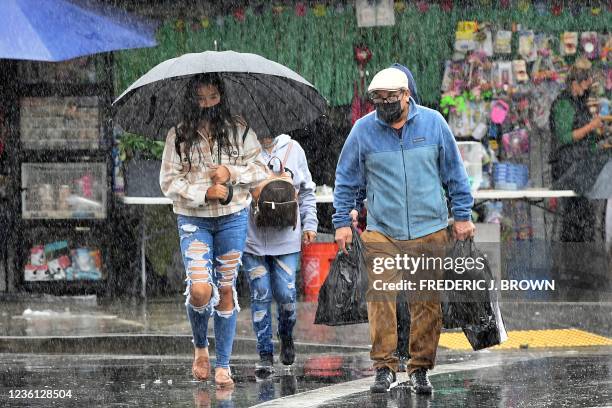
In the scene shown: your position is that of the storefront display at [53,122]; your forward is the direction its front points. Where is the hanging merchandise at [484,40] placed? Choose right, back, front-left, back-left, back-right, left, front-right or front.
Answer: left

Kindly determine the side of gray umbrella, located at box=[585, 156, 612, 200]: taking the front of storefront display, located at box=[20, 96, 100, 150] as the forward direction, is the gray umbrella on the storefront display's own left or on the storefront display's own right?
on the storefront display's own left

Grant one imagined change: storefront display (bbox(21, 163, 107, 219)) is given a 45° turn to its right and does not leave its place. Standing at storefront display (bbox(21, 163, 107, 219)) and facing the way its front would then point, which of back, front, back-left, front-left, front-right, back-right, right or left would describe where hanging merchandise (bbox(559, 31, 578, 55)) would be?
back-left

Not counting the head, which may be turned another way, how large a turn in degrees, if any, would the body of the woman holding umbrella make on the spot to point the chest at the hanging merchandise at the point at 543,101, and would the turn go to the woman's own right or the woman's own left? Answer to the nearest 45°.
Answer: approximately 135° to the woman's own left

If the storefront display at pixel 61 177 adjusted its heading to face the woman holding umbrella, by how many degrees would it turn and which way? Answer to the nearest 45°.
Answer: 0° — it already faces them

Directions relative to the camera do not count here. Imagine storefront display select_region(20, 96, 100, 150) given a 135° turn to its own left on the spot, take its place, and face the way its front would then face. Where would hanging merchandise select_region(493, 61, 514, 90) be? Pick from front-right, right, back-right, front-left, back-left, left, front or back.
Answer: front-right

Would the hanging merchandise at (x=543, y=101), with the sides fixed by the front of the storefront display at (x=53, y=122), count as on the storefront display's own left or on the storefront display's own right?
on the storefront display's own left

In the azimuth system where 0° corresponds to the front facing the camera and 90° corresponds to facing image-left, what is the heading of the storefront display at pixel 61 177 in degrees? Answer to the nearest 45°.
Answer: approximately 0°

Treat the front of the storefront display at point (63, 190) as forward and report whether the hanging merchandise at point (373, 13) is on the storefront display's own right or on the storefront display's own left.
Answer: on the storefront display's own left
